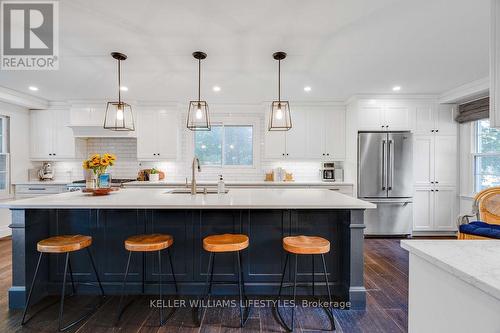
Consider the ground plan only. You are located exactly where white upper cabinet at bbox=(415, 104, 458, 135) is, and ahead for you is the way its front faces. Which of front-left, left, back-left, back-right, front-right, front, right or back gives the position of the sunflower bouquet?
front-right

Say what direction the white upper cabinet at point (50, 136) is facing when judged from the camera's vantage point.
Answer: facing the viewer

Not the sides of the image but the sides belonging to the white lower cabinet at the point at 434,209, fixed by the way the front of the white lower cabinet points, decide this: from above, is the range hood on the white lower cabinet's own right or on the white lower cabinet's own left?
on the white lower cabinet's own right

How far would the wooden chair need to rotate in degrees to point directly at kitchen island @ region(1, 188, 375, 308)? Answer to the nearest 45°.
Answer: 0° — it already faces it

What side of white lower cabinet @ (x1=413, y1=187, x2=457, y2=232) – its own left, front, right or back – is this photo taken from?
front

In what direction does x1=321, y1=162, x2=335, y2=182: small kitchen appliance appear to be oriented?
toward the camera

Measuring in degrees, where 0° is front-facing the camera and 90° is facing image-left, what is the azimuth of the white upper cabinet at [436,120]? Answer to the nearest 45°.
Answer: approximately 0°

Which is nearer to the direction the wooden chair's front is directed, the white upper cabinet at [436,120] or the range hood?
the range hood

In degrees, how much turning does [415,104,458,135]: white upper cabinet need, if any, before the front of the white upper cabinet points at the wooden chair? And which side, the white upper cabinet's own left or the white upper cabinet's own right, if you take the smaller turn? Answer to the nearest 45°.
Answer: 0° — it already faces it

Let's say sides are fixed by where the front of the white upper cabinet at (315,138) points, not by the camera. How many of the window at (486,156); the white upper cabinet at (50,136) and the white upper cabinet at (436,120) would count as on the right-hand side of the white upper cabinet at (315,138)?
1

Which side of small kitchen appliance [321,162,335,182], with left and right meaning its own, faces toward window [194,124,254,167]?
right

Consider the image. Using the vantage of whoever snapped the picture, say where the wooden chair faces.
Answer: facing the viewer and to the left of the viewer

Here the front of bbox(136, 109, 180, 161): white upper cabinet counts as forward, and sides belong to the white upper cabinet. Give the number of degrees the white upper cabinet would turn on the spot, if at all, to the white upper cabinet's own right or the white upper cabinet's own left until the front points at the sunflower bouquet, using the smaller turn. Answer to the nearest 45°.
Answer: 0° — it already faces it

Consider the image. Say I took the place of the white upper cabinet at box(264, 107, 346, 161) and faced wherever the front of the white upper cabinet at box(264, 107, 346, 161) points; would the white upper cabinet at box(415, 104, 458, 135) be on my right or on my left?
on my left

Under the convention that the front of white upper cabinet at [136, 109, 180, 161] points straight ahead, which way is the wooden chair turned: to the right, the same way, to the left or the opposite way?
to the right

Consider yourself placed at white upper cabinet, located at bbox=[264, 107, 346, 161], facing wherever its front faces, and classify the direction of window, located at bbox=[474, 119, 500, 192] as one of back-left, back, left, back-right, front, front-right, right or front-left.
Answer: left
